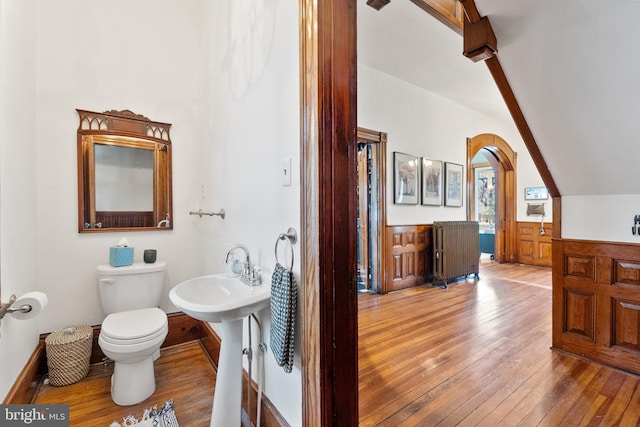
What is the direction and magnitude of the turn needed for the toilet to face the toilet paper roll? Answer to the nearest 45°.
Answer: approximately 45° to its right

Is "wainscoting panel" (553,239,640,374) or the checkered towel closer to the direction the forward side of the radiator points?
the wainscoting panel

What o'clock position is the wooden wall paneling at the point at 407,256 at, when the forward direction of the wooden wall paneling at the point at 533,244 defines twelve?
the wooden wall paneling at the point at 407,256 is roughly at 1 o'clock from the wooden wall paneling at the point at 533,244.

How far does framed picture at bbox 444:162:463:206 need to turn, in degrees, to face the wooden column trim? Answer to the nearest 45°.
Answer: approximately 45° to its right

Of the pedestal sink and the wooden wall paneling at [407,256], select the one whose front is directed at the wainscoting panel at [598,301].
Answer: the wooden wall paneling

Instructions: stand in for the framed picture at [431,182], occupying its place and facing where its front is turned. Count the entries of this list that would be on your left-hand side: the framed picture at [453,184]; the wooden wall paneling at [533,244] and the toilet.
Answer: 2

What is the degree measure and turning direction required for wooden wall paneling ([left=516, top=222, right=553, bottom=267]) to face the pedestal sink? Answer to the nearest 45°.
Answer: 0° — it already faces it

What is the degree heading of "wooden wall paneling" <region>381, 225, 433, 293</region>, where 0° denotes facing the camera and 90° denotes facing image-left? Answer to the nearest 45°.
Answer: approximately 315°

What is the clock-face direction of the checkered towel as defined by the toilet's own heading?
The checkered towel is roughly at 11 o'clock from the toilet.

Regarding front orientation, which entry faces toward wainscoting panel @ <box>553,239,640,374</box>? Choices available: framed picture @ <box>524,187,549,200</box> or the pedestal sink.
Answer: the framed picture

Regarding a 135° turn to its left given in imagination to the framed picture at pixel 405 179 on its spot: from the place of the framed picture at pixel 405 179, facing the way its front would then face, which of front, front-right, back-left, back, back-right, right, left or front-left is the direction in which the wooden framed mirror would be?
back-left

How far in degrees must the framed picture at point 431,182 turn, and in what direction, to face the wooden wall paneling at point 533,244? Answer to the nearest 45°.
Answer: approximately 90° to its left

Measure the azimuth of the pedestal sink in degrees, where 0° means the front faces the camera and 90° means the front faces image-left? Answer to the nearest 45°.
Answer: approximately 45°

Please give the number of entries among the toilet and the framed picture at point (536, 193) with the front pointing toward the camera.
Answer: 2

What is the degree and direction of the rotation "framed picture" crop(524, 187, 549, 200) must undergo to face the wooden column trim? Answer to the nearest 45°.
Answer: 0° — it already faces it
